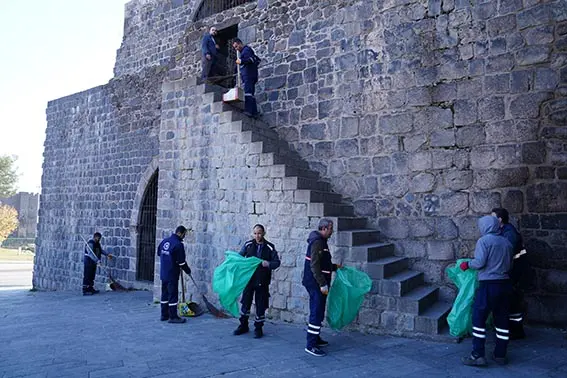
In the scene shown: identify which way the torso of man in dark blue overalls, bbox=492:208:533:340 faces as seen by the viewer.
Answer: to the viewer's left

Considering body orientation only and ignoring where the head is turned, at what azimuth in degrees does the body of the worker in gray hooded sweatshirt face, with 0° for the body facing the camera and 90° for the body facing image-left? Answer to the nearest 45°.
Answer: approximately 135°

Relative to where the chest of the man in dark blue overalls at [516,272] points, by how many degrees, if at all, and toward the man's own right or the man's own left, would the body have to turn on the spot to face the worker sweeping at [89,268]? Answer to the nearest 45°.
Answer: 0° — they already face them

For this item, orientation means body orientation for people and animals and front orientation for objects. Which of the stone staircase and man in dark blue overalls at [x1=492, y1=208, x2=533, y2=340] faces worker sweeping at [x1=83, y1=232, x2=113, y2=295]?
the man in dark blue overalls

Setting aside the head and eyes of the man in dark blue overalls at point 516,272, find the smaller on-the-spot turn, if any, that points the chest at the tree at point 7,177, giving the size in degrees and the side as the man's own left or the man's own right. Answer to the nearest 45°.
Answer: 0° — they already face it

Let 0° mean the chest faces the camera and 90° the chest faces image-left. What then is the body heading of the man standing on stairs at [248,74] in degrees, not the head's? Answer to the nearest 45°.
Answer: approximately 90°

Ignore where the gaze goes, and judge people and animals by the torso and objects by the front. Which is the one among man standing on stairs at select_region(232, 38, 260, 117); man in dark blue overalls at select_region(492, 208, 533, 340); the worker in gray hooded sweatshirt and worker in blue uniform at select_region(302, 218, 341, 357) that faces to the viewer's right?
the worker in blue uniform

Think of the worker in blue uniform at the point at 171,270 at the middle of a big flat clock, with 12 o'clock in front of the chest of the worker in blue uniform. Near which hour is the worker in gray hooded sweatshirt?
The worker in gray hooded sweatshirt is roughly at 3 o'clock from the worker in blue uniform.

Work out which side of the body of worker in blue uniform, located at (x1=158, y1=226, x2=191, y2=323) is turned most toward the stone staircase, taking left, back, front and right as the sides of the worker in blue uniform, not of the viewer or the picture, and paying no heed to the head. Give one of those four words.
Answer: front
